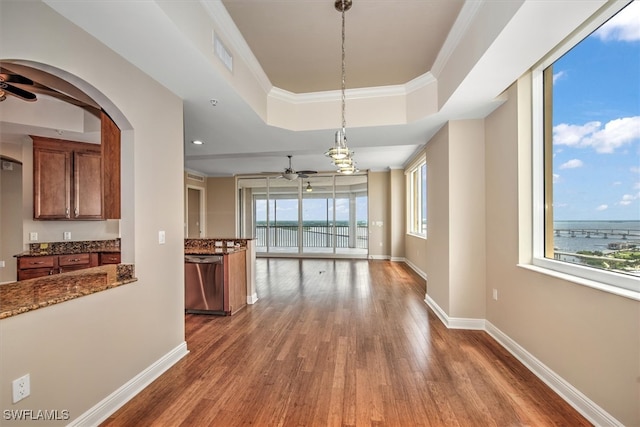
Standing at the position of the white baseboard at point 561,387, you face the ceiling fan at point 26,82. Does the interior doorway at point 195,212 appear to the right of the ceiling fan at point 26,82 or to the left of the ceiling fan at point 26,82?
right

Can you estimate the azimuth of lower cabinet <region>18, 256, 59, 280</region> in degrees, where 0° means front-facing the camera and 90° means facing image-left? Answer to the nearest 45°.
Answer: approximately 0°

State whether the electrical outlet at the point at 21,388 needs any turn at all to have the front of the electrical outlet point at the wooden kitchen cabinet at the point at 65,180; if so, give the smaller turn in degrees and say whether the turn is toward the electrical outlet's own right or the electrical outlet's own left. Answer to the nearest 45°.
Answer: approximately 135° to the electrical outlet's own left

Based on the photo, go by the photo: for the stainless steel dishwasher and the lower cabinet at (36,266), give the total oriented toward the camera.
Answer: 2

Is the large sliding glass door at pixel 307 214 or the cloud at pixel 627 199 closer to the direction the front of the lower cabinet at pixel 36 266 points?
the cloud

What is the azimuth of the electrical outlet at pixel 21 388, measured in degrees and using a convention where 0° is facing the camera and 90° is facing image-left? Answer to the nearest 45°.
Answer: approximately 315°

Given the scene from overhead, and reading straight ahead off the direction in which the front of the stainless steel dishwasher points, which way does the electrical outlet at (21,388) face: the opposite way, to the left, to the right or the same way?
to the left
